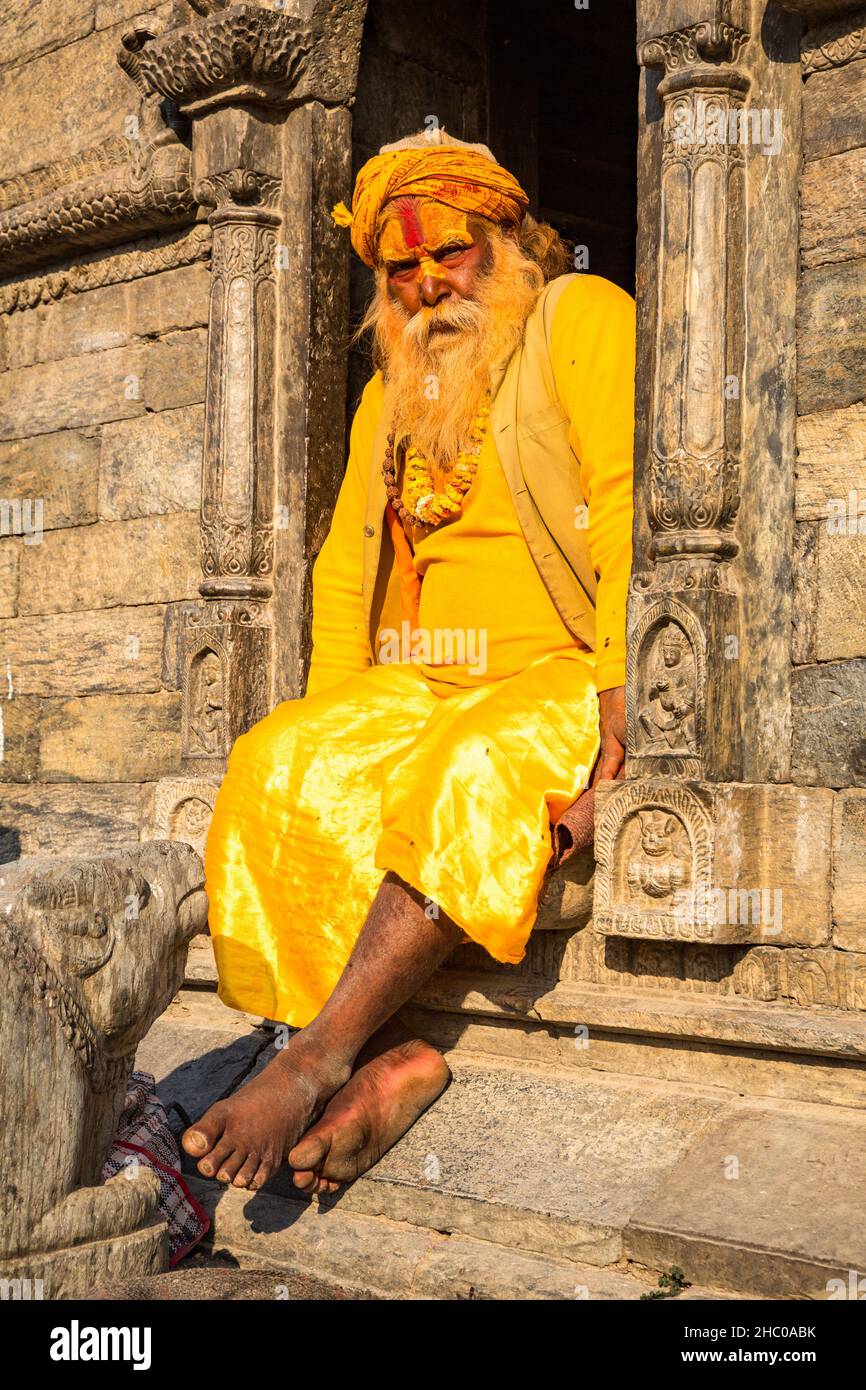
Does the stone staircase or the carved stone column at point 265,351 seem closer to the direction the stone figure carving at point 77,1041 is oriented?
the stone staircase

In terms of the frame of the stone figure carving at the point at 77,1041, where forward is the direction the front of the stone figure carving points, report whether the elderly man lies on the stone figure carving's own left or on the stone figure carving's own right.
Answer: on the stone figure carving's own left

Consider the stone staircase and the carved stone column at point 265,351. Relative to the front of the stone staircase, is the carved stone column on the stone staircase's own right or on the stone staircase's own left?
on the stone staircase's own right

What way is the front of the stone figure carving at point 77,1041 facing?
to the viewer's right

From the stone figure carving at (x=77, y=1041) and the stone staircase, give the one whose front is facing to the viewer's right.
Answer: the stone figure carving

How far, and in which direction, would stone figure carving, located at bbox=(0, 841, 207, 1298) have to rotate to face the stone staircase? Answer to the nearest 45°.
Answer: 0° — it already faces it

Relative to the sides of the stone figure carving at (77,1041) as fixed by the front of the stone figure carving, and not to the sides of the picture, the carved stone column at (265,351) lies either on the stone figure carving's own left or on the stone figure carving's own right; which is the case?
on the stone figure carving's own left

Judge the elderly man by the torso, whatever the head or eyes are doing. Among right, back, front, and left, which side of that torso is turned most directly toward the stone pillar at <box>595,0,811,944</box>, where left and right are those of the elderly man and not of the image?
left

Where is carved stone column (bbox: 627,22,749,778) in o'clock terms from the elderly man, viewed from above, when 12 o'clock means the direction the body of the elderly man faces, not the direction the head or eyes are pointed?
The carved stone column is roughly at 9 o'clock from the elderly man.

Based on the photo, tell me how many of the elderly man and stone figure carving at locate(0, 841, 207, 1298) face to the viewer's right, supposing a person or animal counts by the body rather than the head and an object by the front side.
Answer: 1

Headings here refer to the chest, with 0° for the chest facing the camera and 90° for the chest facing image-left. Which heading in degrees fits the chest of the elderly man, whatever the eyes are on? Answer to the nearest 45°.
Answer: approximately 45°
